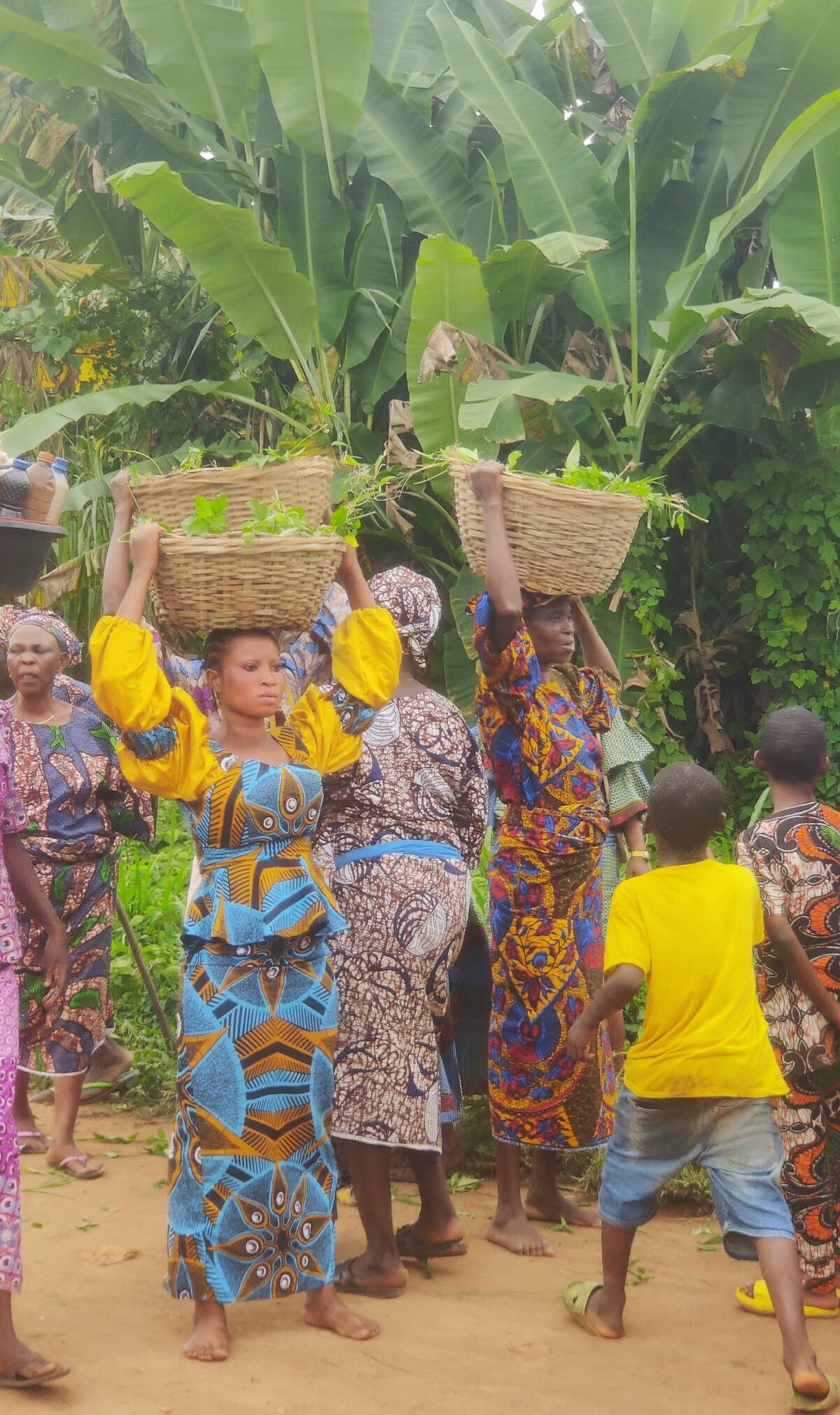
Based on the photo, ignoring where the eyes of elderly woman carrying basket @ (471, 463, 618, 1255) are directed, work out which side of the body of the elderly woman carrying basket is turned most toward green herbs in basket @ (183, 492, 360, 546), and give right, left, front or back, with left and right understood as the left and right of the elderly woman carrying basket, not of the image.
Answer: right

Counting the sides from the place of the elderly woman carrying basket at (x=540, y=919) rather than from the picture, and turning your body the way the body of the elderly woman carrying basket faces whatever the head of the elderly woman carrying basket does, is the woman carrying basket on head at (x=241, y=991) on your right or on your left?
on your right

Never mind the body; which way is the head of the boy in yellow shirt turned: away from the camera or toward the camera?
away from the camera

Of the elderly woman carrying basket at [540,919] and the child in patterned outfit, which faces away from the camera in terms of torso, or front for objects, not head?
the child in patterned outfit

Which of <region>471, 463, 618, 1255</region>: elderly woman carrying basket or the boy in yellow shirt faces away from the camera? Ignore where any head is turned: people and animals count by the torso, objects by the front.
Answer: the boy in yellow shirt

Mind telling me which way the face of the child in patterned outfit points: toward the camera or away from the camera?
away from the camera

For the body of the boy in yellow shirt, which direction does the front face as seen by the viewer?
away from the camera

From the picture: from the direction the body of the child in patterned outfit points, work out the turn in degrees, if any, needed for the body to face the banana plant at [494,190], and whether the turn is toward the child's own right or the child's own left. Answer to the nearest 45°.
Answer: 0° — they already face it

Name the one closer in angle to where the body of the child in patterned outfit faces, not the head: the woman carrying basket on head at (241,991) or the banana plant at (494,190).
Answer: the banana plant

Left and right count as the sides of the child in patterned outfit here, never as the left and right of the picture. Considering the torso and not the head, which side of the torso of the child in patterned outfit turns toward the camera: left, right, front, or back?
back

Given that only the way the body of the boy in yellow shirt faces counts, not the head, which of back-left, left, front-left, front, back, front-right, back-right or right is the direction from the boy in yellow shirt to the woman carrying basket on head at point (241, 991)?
left
